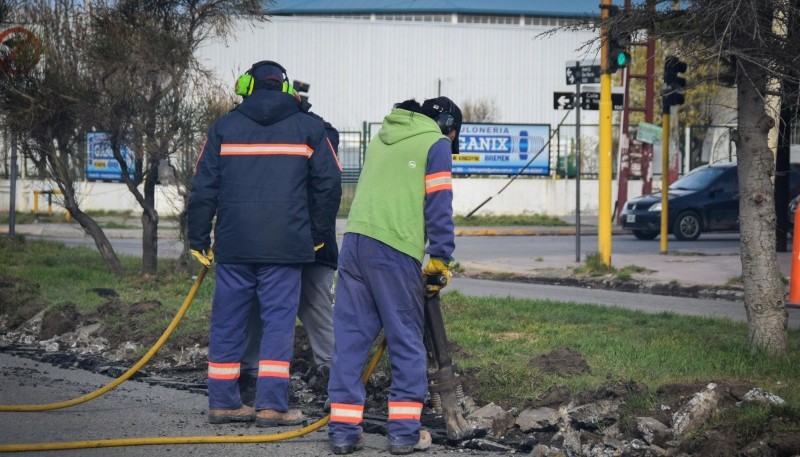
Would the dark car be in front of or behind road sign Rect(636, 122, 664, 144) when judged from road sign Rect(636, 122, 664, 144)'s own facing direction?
behind

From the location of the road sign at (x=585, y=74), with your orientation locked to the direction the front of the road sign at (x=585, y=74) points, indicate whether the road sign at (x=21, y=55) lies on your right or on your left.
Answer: on your right

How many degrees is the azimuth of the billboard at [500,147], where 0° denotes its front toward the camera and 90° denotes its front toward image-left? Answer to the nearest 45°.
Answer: approximately 0°

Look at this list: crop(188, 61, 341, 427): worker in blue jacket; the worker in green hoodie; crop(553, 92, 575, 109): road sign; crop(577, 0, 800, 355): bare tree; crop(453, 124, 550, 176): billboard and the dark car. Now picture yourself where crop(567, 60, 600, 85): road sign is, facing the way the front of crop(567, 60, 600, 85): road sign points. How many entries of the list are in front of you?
3

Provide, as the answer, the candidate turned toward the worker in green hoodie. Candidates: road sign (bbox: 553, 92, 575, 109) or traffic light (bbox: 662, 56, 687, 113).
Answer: the road sign

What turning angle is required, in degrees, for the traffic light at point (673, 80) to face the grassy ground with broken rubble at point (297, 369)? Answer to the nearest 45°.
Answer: approximately 90° to its right

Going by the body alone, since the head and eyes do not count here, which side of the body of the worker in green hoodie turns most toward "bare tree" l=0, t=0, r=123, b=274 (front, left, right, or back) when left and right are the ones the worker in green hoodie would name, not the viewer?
left

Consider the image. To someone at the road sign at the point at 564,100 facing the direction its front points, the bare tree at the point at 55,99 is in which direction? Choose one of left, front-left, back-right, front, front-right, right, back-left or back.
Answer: front-right

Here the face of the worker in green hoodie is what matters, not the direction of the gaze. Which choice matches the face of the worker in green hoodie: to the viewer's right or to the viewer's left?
to the viewer's right

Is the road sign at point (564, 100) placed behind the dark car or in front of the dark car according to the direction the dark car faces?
in front
